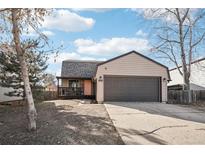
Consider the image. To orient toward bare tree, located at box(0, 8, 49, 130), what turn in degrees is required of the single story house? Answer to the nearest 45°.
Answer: approximately 45° to its right

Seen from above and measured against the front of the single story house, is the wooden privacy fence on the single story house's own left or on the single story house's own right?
on the single story house's own left

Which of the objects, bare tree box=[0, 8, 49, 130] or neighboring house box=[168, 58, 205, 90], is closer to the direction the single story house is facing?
the bare tree

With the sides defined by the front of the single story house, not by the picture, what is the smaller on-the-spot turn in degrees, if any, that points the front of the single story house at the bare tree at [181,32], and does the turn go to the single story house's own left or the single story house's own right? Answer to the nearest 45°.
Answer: approximately 135° to the single story house's own left

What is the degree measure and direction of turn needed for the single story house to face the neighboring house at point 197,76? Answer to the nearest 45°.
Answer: approximately 135° to its left

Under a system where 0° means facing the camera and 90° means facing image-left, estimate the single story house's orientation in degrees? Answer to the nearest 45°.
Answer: approximately 0°
